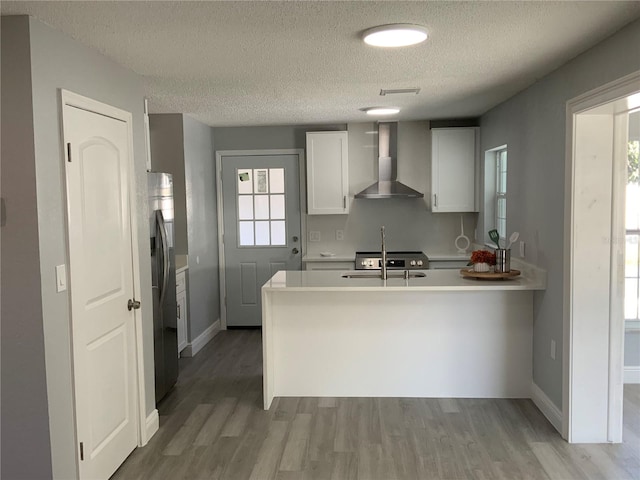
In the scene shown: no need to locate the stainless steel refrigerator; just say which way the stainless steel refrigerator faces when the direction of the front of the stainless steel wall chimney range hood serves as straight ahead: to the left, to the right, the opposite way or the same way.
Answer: to the left

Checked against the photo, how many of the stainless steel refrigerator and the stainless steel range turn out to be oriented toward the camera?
1

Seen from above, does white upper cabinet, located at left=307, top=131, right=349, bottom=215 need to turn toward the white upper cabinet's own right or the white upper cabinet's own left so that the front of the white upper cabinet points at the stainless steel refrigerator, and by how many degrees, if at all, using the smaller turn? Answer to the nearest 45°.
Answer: approximately 45° to the white upper cabinet's own right

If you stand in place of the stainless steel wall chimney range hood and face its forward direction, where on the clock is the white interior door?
The white interior door is roughly at 1 o'clock from the stainless steel wall chimney range hood.

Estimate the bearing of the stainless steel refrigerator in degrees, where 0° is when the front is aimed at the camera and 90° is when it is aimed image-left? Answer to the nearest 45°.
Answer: approximately 270°

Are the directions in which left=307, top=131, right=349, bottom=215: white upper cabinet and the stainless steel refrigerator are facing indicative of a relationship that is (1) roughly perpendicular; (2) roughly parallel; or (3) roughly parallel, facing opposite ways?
roughly perpendicular

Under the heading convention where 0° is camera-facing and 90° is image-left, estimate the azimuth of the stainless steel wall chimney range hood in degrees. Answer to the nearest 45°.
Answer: approximately 0°

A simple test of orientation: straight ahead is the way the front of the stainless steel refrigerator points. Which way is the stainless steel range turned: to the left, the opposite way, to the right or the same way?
to the right

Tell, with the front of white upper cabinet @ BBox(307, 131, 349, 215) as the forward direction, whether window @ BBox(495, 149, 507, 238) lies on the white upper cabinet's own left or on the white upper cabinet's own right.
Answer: on the white upper cabinet's own left
